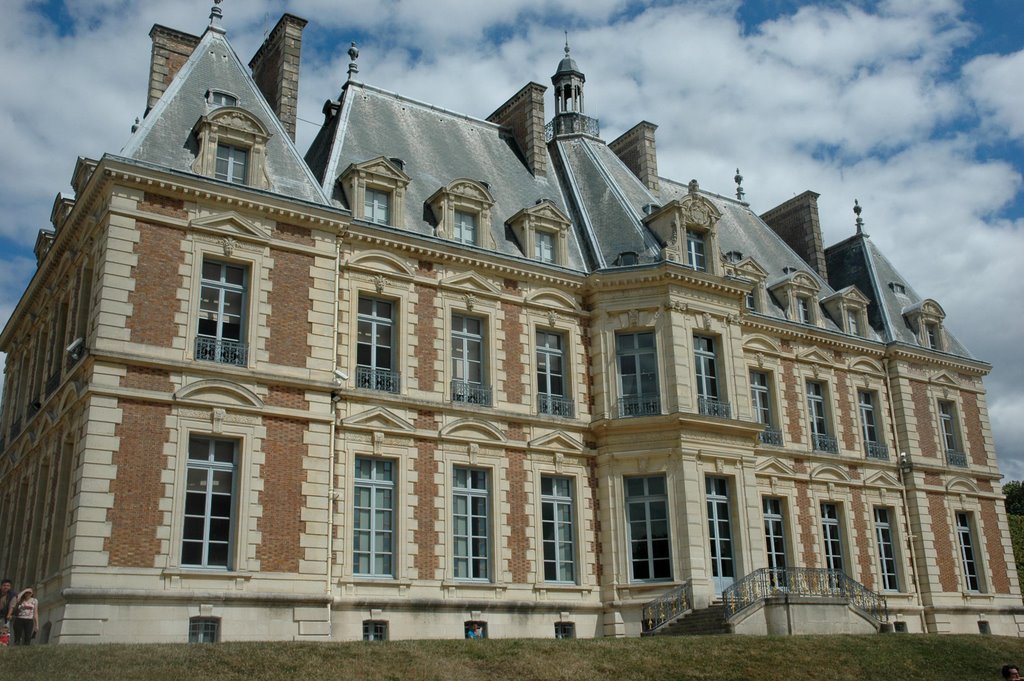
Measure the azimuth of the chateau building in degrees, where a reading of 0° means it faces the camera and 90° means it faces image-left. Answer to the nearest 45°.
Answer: approximately 315°

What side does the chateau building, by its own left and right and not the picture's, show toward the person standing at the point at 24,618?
right
